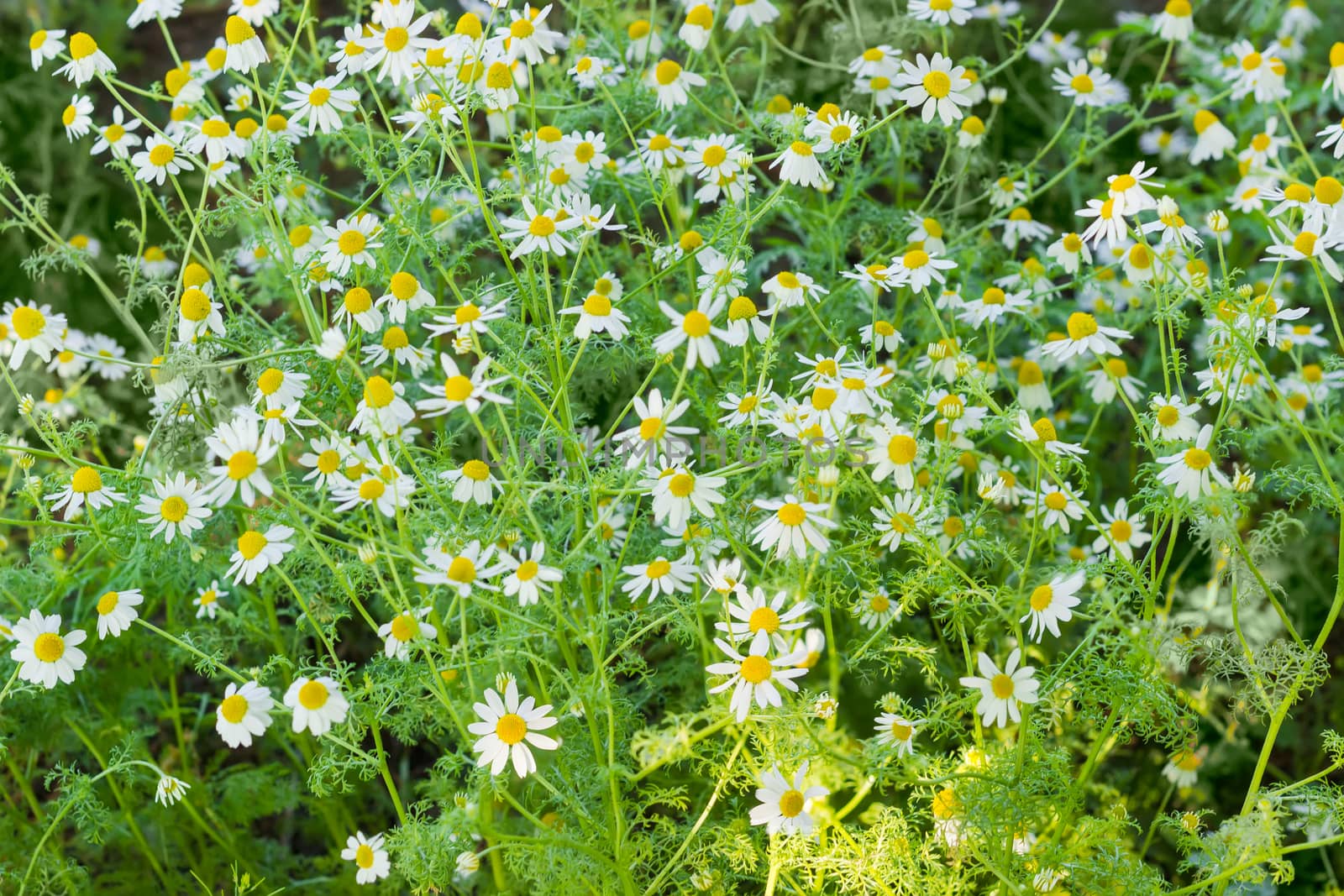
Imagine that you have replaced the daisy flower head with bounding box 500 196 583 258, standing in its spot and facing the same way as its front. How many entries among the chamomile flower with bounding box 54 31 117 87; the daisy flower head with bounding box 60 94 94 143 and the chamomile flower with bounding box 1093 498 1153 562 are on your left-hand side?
1

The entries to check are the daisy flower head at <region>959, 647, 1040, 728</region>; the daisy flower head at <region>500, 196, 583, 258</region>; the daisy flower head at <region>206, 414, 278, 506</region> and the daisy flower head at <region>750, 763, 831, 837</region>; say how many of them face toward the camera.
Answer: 4

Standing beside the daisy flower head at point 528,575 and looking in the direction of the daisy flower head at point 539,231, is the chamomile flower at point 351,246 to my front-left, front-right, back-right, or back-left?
front-left

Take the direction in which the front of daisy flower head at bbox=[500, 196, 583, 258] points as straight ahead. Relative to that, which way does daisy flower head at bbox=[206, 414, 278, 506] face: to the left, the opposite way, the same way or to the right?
the same way

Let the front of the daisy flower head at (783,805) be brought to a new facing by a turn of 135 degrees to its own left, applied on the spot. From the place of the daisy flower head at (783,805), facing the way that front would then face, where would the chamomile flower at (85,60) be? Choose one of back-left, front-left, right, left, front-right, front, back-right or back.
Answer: left

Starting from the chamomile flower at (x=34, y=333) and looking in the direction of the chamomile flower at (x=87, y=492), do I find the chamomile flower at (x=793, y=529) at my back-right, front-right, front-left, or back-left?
front-left

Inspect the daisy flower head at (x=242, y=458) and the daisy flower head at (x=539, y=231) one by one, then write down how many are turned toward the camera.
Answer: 2

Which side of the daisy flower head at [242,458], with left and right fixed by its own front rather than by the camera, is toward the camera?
front

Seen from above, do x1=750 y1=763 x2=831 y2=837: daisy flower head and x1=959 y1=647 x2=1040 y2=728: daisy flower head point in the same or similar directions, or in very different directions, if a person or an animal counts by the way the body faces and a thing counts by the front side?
same or similar directions

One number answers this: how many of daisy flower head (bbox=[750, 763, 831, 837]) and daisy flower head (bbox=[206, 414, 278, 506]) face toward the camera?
2

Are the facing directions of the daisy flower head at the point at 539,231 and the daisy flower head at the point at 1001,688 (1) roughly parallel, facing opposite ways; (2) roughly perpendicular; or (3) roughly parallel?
roughly parallel

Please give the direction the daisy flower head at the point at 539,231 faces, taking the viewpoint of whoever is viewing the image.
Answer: facing the viewer

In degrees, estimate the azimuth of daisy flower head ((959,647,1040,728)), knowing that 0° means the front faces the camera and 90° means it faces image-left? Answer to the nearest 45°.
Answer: approximately 0°

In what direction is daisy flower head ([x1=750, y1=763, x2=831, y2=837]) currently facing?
toward the camera
